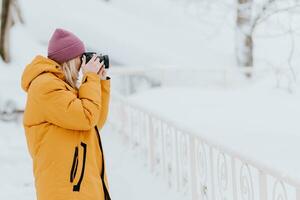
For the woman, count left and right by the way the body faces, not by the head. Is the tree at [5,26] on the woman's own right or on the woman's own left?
on the woman's own left

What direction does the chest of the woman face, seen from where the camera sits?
to the viewer's right

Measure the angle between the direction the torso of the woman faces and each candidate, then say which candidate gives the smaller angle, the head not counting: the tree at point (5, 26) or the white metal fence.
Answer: the white metal fence
